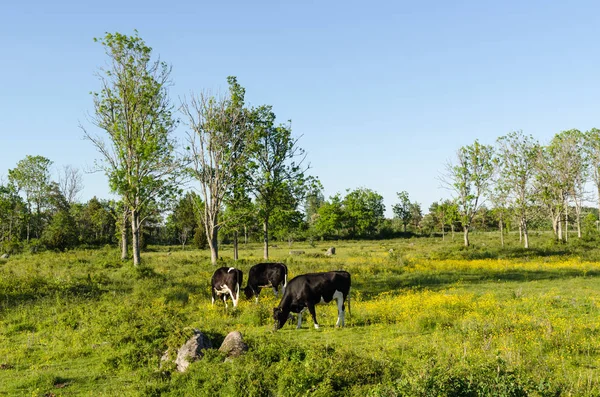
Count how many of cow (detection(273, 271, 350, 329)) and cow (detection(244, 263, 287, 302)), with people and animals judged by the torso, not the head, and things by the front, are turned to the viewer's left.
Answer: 2

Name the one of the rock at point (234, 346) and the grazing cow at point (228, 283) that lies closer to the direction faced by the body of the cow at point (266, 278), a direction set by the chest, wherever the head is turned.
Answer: the grazing cow

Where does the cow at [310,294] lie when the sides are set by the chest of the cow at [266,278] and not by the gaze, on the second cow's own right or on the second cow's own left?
on the second cow's own left

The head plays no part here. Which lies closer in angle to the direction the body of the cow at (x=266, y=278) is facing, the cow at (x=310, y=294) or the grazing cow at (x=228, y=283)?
the grazing cow

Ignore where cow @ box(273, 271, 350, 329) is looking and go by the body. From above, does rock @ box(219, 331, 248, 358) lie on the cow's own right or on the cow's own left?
on the cow's own left

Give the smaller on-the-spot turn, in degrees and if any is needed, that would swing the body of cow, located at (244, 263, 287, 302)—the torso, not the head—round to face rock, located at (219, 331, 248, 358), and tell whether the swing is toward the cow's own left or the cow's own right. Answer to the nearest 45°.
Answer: approximately 90° to the cow's own left

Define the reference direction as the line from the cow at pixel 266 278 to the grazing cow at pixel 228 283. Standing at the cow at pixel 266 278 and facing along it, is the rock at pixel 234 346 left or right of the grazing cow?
left

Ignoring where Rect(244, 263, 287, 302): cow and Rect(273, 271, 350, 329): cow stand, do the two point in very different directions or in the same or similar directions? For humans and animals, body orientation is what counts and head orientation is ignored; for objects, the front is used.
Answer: same or similar directions

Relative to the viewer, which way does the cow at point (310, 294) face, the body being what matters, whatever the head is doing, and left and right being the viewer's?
facing to the left of the viewer

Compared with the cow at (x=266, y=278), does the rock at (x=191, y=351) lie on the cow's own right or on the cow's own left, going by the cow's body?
on the cow's own left

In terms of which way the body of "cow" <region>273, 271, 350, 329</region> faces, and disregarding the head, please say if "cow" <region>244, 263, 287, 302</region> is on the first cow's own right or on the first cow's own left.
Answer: on the first cow's own right

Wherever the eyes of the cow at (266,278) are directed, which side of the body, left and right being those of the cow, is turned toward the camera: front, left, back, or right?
left
